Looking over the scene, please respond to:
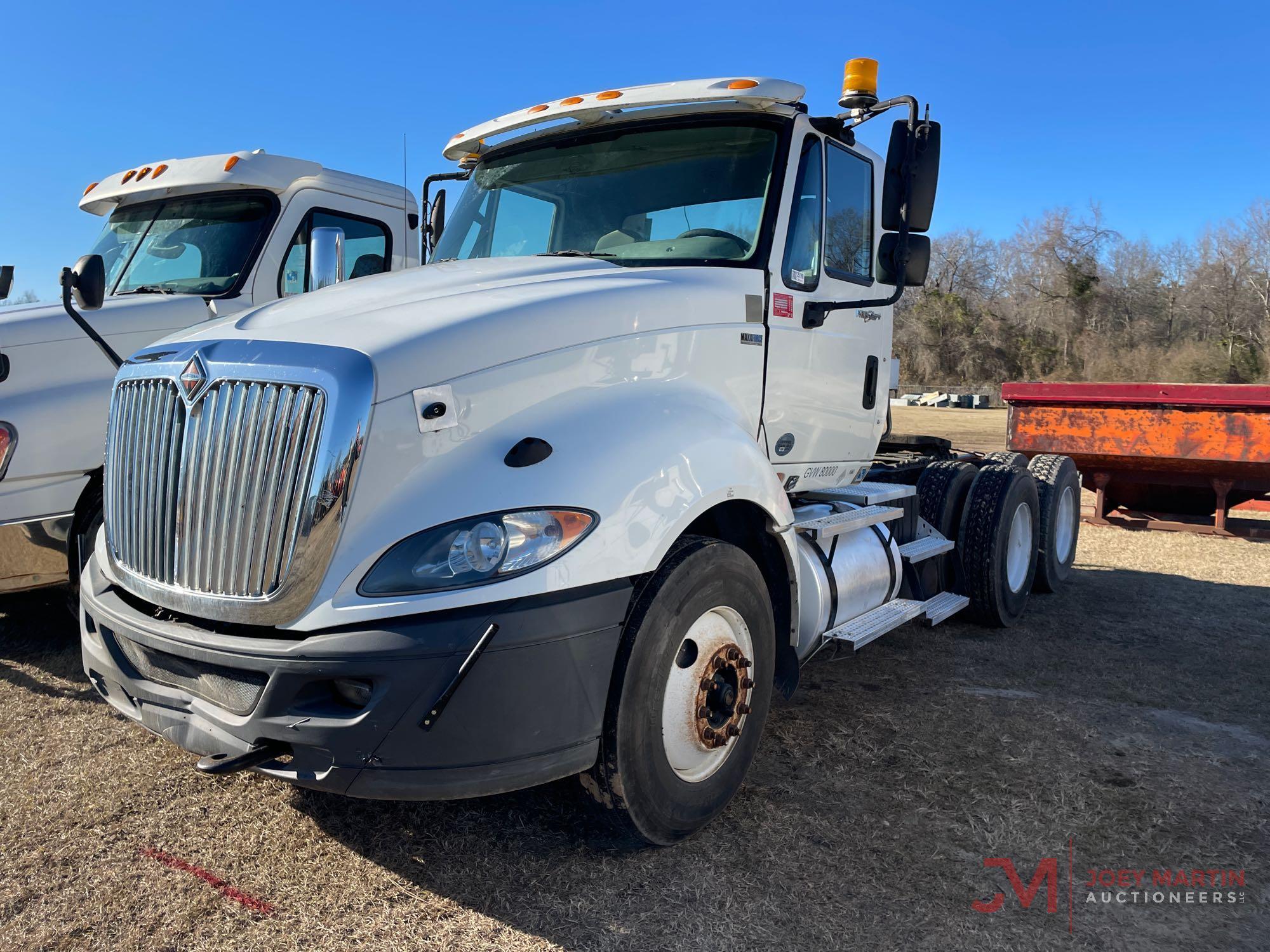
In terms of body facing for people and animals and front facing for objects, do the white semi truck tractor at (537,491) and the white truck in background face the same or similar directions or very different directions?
same or similar directions

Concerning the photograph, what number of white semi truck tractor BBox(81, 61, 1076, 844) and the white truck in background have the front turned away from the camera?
0

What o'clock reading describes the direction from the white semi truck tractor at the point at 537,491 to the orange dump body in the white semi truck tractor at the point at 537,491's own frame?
The orange dump body is roughly at 6 o'clock from the white semi truck tractor.

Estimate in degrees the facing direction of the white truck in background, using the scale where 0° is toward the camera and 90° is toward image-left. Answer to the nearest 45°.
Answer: approximately 45°

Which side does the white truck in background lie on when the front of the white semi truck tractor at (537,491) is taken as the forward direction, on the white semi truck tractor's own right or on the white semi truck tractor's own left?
on the white semi truck tractor's own right

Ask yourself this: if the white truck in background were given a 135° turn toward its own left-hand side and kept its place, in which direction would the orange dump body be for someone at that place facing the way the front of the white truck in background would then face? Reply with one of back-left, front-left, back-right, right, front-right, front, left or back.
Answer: front

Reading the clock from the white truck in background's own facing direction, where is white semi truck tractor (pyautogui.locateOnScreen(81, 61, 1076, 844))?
The white semi truck tractor is roughly at 10 o'clock from the white truck in background.

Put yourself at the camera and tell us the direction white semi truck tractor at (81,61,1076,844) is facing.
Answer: facing the viewer and to the left of the viewer
